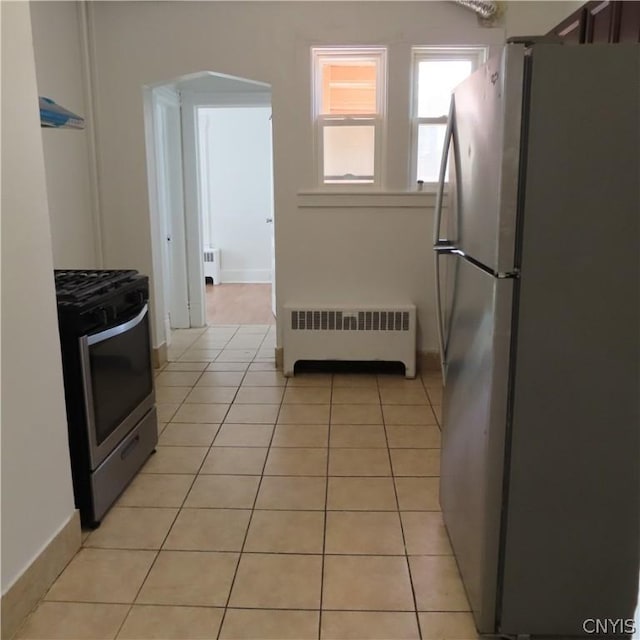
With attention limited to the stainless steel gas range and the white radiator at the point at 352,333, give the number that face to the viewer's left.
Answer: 0

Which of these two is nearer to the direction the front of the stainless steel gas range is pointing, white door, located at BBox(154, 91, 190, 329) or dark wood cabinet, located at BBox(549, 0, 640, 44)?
the dark wood cabinet

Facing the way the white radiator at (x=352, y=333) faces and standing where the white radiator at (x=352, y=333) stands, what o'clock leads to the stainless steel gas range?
The stainless steel gas range is roughly at 1 o'clock from the white radiator.

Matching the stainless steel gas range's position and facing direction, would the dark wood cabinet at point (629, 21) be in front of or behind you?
in front

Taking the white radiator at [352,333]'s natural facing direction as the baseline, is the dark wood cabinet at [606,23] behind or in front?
in front

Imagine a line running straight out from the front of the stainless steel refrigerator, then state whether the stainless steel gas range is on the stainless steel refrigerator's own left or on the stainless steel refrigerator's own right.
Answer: on the stainless steel refrigerator's own right

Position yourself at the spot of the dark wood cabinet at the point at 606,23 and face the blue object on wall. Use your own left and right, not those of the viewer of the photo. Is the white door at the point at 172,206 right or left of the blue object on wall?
right

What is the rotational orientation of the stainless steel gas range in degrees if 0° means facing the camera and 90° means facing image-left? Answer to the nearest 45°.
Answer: approximately 315°

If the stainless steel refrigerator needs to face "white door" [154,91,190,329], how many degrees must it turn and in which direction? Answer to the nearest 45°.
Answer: approximately 90° to its right

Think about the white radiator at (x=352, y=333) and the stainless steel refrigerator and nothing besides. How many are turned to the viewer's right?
0

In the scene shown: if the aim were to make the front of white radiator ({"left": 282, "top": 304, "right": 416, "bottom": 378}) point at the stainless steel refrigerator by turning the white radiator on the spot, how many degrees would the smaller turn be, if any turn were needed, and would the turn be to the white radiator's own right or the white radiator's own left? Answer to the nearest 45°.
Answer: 0° — it already faces it

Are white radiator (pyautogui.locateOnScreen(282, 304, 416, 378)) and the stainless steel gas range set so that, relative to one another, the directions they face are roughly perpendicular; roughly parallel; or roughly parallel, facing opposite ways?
roughly perpendicular

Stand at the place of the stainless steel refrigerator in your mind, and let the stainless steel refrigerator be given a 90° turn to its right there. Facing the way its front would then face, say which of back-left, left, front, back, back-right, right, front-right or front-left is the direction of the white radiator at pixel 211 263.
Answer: front
